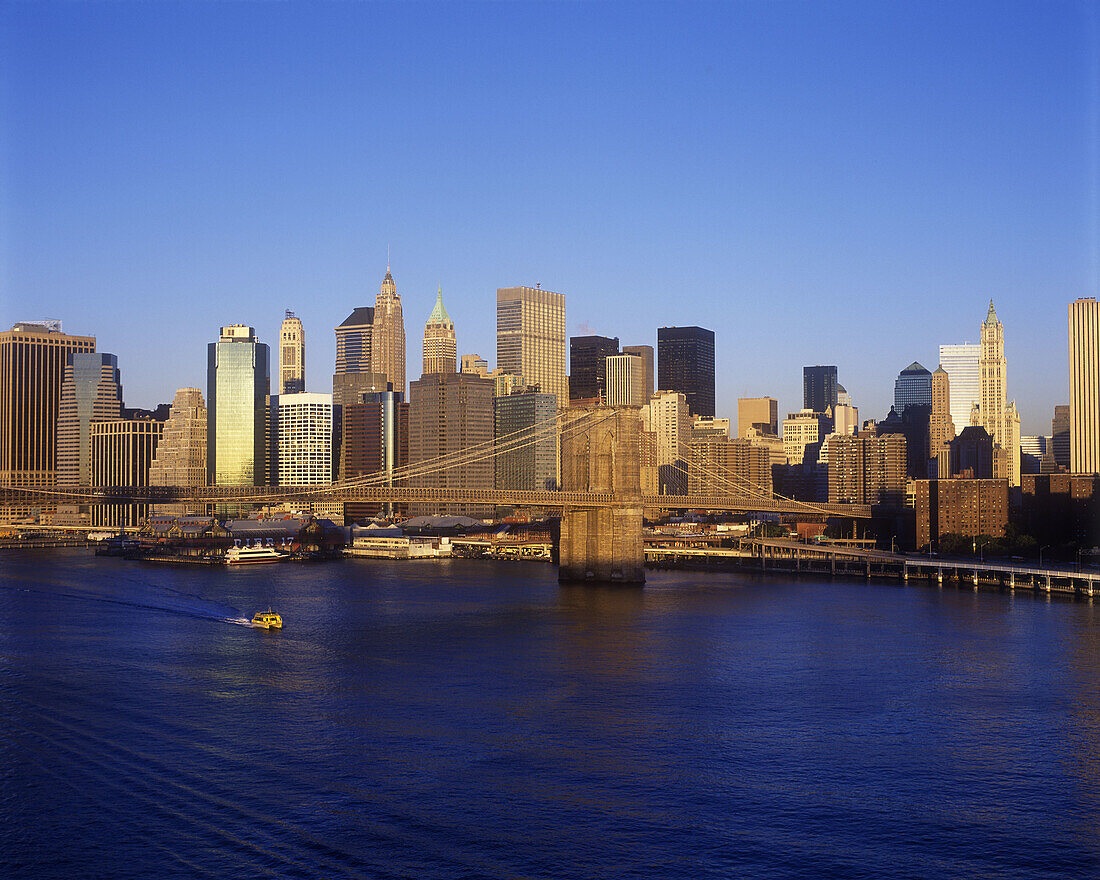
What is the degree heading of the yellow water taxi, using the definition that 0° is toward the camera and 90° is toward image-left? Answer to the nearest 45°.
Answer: approximately 315°
